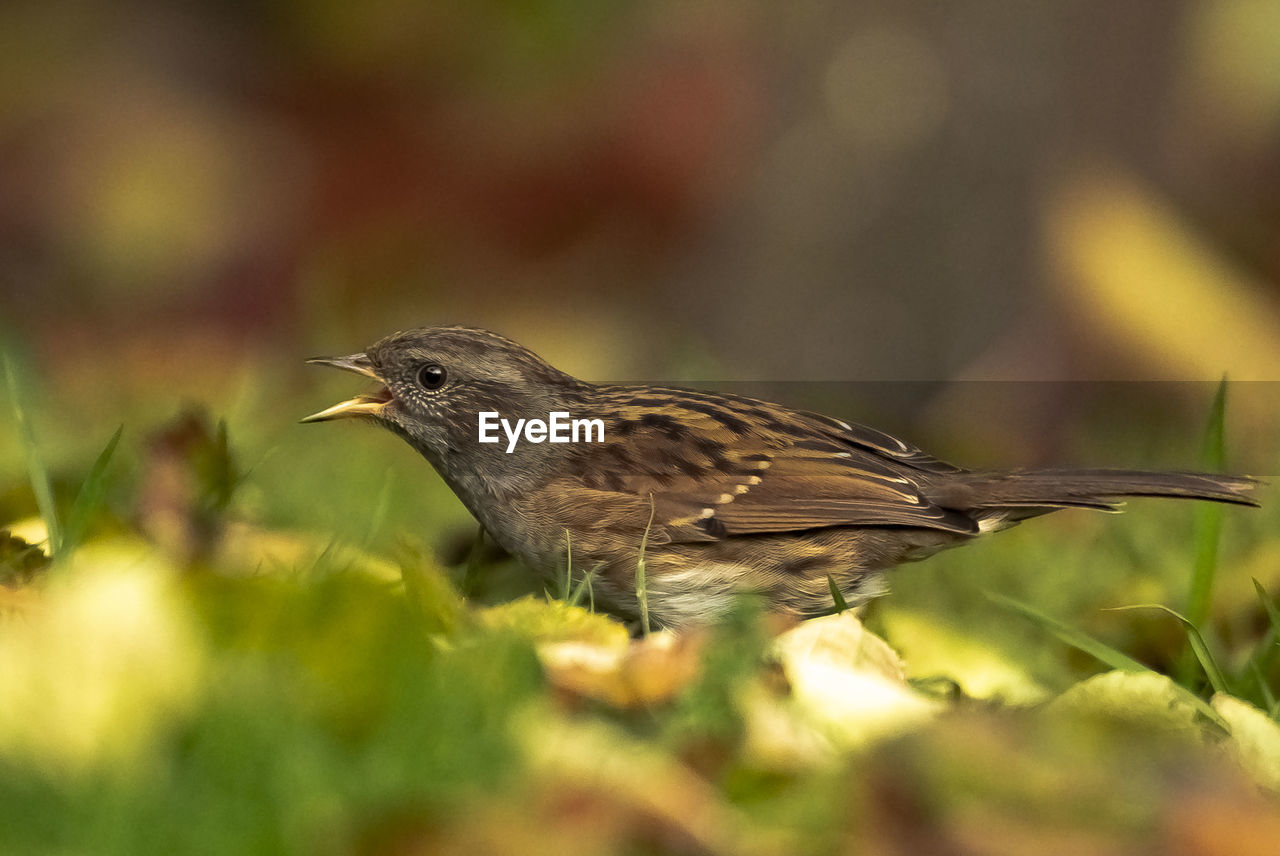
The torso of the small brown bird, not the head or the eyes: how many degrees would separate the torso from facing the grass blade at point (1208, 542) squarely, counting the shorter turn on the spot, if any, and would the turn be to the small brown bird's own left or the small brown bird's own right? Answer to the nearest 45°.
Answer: approximately 180°

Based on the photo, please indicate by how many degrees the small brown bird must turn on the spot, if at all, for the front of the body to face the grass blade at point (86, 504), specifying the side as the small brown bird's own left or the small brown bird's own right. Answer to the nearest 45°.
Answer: approximately 45° to the small brown bird's own left

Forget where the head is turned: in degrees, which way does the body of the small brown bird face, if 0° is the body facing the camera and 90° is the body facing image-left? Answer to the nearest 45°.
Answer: approximately 90°

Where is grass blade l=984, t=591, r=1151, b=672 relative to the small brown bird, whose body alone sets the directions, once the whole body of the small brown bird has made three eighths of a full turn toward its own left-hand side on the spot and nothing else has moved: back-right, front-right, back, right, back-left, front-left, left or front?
front

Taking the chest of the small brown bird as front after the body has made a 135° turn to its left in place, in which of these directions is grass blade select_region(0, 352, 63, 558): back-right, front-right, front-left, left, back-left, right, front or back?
right
